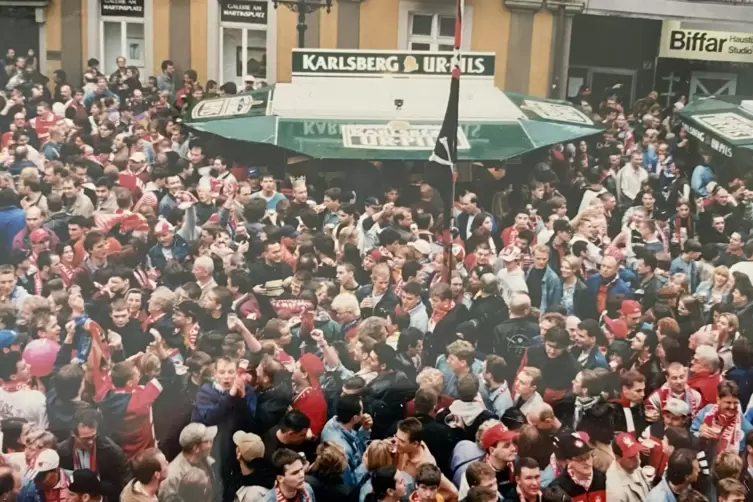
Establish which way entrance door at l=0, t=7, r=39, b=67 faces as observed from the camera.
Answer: facing the viewer

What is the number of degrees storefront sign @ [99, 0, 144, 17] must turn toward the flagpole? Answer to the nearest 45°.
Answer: approximately 90° to its left

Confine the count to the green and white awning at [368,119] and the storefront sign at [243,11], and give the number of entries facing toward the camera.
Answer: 2

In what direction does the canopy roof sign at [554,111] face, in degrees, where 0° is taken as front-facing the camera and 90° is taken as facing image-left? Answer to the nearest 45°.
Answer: approximately 315°

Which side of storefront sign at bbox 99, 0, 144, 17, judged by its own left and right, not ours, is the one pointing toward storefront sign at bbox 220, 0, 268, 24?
left

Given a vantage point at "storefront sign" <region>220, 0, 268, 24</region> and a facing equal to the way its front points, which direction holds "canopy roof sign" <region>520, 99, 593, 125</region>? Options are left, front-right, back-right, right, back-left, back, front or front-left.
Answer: left

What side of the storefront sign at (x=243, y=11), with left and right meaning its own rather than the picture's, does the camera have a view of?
front

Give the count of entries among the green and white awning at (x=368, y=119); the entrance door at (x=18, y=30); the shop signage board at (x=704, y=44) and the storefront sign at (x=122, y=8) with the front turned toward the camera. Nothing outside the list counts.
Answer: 4

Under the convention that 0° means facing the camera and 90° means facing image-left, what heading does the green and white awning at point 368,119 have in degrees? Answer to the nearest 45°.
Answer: approximately 0°

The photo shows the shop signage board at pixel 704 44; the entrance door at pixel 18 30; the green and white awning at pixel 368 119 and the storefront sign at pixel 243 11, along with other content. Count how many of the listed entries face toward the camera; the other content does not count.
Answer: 4

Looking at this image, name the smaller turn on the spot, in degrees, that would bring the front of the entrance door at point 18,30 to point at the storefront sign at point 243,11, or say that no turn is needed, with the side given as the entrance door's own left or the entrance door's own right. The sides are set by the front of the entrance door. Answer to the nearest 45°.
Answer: approximately 90° to the entrance door's own left

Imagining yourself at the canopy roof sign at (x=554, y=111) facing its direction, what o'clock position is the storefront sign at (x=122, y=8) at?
the storefront sign at (x=122, y=8) is roughly at 7 o'clock from the canopy roof sign at (x=554, y=111).

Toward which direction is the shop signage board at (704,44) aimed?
toward the camera
